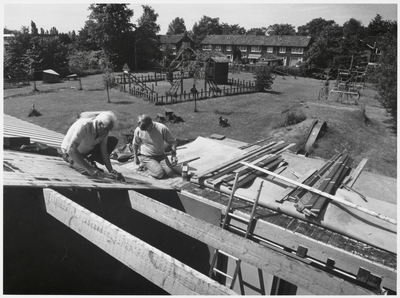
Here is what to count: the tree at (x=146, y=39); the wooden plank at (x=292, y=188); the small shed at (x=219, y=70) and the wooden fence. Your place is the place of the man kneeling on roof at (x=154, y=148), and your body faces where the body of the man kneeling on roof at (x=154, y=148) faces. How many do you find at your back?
3

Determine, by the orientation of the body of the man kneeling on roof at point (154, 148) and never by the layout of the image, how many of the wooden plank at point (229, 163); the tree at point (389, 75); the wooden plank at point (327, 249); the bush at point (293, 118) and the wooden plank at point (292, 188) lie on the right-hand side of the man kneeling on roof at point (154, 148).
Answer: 0

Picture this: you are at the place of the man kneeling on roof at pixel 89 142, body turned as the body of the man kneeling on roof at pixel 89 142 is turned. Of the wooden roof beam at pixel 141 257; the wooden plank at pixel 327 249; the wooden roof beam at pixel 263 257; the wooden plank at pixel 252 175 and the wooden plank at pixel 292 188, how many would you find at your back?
0

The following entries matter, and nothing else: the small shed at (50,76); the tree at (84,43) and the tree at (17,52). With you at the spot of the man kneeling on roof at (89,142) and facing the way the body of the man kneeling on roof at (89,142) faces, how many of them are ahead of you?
0

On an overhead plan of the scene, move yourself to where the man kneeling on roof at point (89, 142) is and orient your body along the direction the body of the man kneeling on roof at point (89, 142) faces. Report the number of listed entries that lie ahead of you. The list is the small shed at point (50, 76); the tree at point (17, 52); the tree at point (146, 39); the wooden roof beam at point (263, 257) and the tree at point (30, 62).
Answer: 1

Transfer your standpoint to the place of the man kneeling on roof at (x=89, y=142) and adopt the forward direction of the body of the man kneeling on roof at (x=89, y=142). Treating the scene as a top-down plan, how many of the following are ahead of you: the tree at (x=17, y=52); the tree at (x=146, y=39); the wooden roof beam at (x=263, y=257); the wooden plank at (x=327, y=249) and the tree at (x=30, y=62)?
2

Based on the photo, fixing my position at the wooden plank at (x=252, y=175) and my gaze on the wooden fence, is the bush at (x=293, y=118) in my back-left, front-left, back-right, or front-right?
front-right

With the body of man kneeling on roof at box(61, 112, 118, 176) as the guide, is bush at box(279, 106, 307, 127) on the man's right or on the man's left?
on the man's left

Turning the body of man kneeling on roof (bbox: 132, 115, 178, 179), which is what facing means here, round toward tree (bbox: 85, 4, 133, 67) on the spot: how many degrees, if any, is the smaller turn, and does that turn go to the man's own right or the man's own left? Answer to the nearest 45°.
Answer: approximately 180°

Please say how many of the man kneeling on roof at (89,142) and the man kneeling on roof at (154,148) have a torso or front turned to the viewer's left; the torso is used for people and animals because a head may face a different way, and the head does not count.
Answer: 0

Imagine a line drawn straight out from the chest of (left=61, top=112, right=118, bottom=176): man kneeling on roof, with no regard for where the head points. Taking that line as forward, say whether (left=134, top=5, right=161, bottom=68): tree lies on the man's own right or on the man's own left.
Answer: on the man's own left

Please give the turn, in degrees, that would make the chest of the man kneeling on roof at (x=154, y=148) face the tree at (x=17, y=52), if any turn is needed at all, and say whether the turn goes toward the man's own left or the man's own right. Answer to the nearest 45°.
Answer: approximately 135° to the man's own right

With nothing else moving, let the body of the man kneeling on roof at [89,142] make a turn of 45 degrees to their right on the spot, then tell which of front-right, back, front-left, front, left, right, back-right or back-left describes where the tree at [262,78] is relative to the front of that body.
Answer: back-left

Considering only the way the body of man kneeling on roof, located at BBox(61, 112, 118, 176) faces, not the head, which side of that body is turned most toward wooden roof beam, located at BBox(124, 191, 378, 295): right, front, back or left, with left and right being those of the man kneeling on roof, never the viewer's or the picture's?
front

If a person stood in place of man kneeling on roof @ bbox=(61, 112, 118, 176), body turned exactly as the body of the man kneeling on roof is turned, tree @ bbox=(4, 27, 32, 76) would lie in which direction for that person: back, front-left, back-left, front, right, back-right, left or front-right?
back-left

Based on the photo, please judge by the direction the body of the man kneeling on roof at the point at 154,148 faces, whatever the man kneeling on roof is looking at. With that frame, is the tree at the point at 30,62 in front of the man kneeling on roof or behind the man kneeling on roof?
behind

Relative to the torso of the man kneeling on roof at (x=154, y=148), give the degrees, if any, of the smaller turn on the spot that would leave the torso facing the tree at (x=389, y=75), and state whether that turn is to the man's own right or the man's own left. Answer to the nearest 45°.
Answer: approximately 135° to the man's own left

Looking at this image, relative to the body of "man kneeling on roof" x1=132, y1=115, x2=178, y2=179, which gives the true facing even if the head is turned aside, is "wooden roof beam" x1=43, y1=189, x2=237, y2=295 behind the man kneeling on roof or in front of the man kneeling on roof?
in front

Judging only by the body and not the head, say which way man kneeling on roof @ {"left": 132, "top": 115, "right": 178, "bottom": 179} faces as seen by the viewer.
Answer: toward the camera
